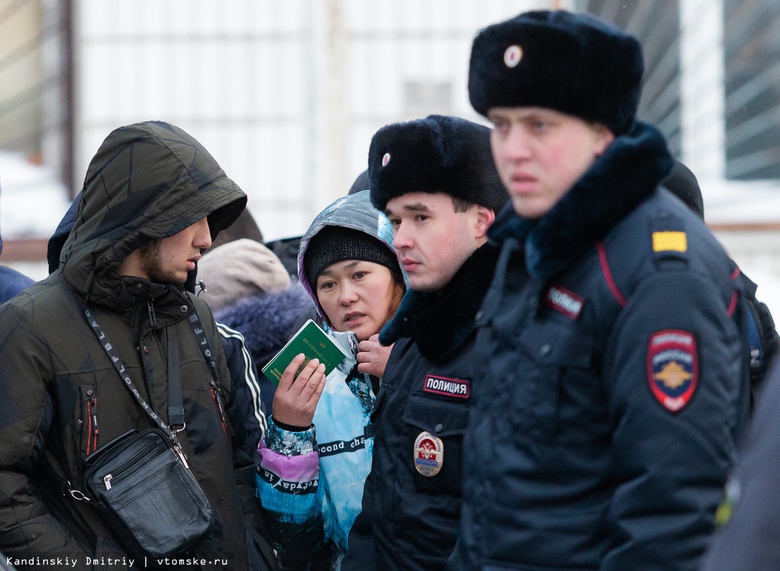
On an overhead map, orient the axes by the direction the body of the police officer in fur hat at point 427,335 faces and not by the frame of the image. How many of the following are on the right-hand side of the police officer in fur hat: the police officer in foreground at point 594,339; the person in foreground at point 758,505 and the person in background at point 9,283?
1

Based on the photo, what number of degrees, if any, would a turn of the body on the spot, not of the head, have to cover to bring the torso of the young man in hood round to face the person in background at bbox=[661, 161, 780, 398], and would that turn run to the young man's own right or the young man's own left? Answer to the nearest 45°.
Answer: approximately 45° to the young man's own left

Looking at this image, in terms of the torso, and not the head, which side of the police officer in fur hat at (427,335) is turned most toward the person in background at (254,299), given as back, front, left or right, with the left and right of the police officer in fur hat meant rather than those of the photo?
right

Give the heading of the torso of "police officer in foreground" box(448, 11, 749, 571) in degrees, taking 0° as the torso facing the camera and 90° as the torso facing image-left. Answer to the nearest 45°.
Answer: approximately 45°

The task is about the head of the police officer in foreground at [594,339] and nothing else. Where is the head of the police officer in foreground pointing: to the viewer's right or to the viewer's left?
to the viewer's left

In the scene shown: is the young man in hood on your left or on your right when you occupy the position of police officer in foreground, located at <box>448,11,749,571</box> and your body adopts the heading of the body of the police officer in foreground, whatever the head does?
on your right

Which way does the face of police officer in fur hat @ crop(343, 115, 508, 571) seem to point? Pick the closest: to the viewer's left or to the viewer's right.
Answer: to the viewer's left

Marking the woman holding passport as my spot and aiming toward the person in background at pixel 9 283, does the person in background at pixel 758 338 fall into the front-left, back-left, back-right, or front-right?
back-right

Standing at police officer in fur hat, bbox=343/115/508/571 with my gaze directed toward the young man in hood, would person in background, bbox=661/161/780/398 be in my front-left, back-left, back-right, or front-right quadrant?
back-right

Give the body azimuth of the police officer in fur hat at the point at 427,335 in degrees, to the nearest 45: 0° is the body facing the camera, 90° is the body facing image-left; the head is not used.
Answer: approximately 45°

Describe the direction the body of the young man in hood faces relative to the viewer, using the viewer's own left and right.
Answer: facing the viewer and to the right of the viewer

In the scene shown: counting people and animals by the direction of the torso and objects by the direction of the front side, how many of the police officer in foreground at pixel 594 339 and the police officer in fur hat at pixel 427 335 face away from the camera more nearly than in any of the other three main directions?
0

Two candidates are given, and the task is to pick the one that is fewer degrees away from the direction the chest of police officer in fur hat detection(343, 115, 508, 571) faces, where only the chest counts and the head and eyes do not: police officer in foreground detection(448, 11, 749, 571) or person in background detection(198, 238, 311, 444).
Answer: the police officer in foreground

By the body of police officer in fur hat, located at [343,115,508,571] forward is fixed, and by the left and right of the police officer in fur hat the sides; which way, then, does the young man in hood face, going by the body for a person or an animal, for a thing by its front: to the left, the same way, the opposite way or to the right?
to the left

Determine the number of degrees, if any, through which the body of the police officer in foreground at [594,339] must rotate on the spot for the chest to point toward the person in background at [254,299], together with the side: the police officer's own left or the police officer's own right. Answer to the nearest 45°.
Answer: approximately 90° to the police officer's own right
